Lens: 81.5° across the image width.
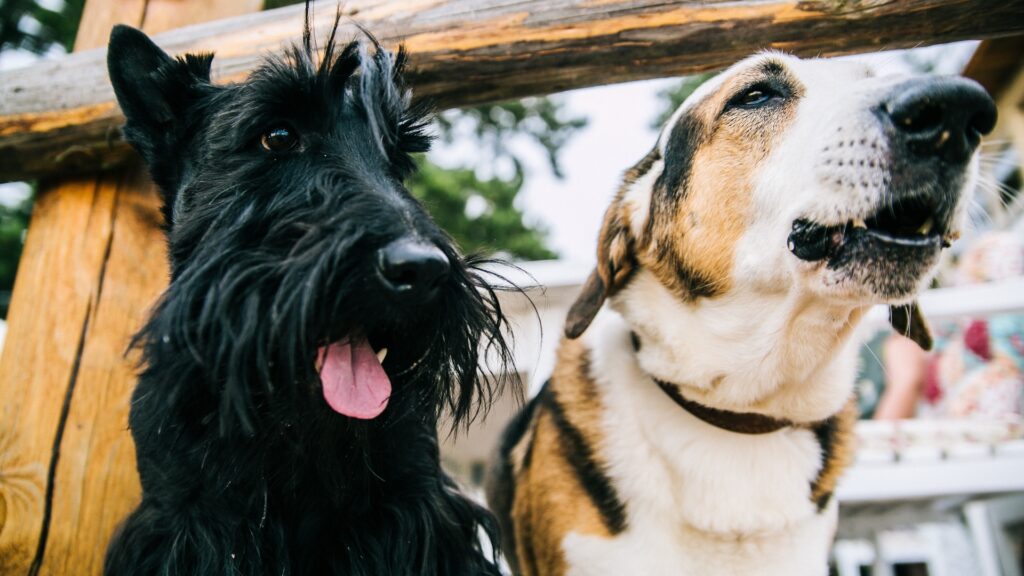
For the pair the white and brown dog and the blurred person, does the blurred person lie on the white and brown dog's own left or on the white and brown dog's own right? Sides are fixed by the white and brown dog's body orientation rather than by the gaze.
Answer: on the white and brown dog's own left

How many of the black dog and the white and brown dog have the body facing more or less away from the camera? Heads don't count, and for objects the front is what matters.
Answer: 0

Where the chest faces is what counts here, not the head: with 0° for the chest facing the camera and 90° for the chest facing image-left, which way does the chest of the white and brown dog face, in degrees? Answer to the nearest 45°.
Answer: approximately 315°

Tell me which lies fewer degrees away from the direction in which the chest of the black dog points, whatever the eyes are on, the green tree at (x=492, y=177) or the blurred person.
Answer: the blurred person

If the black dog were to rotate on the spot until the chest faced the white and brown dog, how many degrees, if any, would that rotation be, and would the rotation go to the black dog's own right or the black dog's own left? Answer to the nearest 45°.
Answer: approximately 45° to the black dog's own left

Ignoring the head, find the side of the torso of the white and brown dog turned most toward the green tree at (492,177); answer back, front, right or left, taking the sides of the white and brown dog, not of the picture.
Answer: back

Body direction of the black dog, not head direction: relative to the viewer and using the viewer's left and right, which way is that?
facing the viewer and to the right of the viewer
